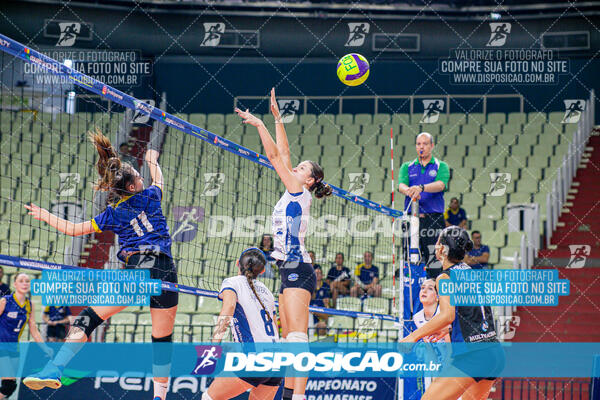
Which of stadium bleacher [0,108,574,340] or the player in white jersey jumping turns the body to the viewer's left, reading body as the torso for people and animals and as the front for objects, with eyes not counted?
the player in white jersey jumping

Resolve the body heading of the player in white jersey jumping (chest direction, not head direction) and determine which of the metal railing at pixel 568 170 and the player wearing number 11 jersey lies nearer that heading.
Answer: the player wearing number 11 jersey

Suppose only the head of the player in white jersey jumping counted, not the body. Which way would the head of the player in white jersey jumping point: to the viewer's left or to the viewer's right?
to the viewer's left

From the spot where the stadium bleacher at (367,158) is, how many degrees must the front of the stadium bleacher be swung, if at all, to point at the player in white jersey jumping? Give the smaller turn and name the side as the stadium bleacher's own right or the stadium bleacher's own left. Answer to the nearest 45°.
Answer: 0° — it already faces them

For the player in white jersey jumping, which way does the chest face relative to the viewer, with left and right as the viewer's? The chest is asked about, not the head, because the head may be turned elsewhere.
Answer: facing to the left of the viewer

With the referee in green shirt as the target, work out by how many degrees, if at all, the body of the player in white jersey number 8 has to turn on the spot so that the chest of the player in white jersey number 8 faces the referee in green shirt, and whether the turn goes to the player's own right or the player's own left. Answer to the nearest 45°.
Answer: approximately 90° to the player's own right

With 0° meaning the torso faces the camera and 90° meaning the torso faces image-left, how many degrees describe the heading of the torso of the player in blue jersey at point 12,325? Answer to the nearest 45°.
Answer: approximately 315°

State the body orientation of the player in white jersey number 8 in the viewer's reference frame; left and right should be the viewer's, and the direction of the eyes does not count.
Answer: facing away from the viewer and to the left of the viewer

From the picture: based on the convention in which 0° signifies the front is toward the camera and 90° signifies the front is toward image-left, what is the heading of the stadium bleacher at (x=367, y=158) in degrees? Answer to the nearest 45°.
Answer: approximately 0°

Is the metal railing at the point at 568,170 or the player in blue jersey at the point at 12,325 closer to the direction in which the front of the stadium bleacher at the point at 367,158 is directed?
the player in blue jersey
